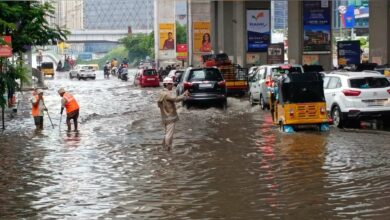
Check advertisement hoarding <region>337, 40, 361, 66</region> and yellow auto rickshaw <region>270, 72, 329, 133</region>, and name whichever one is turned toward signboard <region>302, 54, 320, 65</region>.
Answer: the yellow auto rickshaw

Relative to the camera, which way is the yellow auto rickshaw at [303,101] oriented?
away from the camera

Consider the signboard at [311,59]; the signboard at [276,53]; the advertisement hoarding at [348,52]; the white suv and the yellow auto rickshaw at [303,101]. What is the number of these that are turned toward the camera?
3

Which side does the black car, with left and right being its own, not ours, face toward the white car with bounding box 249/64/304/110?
right

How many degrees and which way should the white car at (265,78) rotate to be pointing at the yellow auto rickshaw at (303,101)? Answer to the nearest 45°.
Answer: approximately 135° to its left

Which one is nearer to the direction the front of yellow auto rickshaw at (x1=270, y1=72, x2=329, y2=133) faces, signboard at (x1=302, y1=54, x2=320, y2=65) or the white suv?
the signboard

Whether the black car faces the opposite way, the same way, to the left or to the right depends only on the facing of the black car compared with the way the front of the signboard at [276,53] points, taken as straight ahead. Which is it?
the opposite way

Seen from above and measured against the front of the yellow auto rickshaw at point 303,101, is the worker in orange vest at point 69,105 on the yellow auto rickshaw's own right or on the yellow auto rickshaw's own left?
on the yellow auto rickshaw's own left

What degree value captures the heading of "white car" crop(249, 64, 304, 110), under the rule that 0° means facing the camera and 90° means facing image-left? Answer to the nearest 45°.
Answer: approximately 135°

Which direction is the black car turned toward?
away from the camera

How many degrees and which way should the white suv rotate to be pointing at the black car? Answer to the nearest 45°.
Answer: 0° — it already faces it

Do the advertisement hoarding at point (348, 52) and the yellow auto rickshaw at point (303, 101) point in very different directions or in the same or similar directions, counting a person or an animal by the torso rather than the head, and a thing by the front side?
very different directions

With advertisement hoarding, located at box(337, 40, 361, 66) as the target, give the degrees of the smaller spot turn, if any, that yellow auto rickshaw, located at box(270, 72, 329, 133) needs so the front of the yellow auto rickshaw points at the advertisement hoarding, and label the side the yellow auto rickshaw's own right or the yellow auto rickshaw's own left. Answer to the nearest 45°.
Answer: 0° — it already faces it

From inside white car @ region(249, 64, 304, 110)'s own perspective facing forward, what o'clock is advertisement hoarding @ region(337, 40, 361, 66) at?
The advertisement hoarding is roughly at 2 o'clock from the white car.

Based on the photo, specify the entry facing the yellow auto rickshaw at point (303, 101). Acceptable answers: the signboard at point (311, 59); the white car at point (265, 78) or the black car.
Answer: the signboard

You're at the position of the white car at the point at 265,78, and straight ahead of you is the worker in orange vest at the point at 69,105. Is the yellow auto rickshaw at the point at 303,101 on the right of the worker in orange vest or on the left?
left
